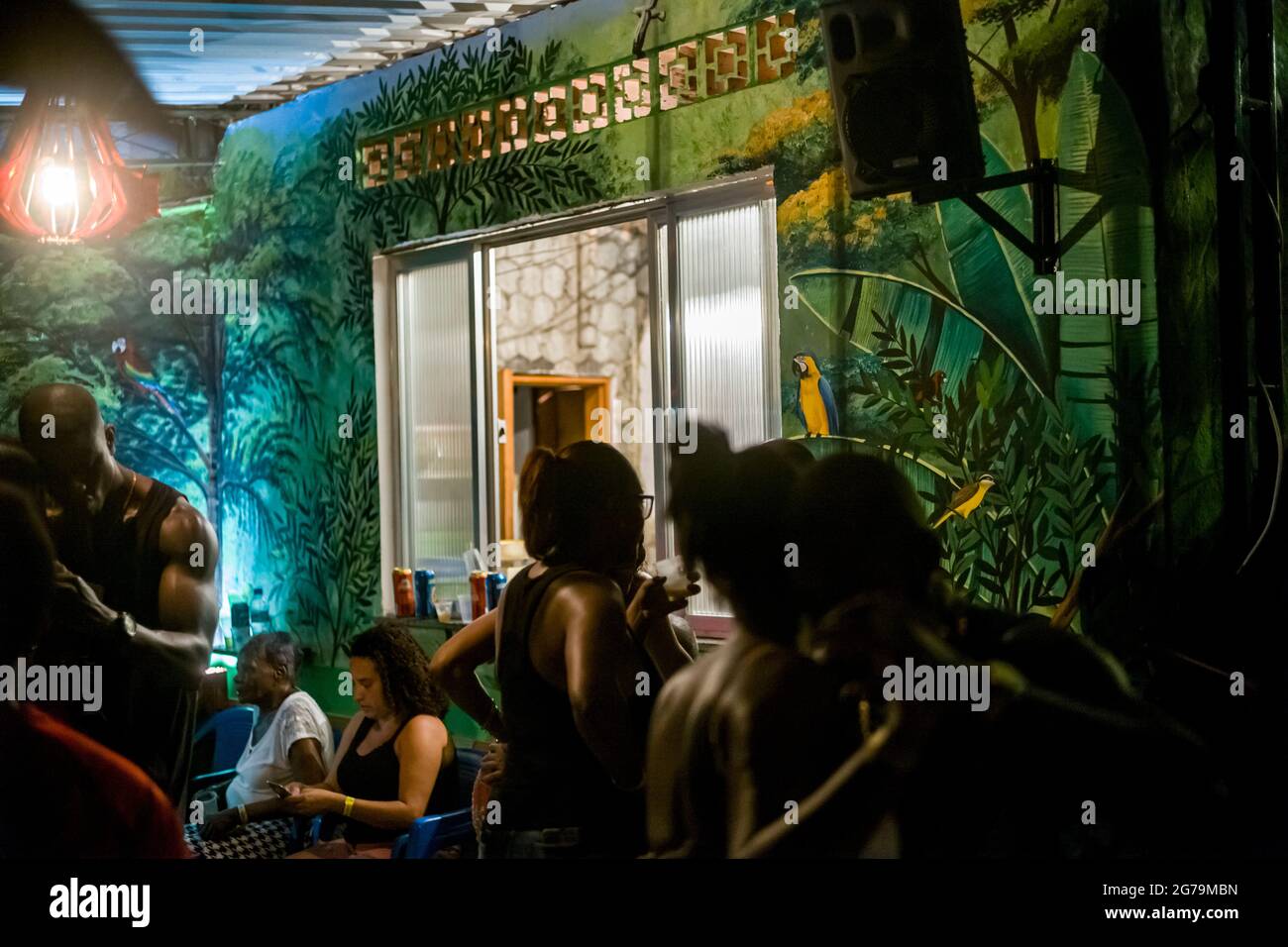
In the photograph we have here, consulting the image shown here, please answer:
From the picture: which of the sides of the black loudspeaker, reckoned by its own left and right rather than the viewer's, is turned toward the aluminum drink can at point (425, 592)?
right

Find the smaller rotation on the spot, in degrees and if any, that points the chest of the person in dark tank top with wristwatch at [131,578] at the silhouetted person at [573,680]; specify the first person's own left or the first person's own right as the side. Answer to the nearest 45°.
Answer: approximately 90° to the first person's own left

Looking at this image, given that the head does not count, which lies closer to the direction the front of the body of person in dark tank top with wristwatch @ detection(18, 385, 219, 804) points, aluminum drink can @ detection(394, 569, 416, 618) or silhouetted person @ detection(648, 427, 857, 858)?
the silhouetted person

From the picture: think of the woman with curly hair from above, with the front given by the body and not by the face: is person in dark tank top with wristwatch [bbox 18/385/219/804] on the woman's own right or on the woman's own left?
on the woman's own right
